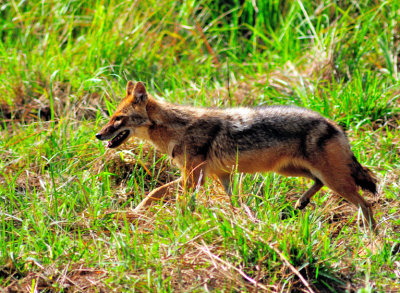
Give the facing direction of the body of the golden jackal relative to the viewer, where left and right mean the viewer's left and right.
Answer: facing to the left of the viewer
